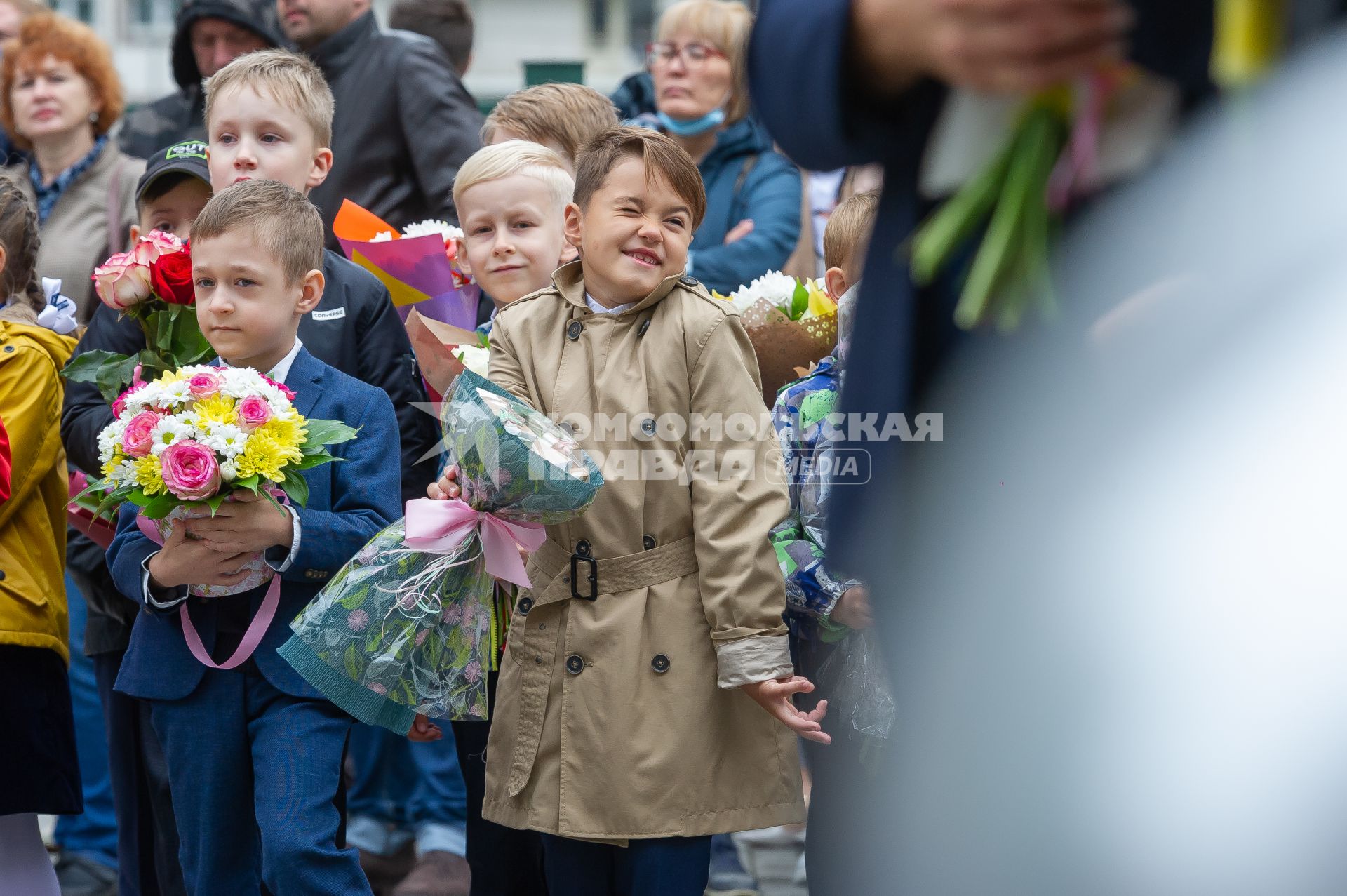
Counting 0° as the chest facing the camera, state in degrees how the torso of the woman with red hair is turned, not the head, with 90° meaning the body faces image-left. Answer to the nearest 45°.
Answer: approximately 45°

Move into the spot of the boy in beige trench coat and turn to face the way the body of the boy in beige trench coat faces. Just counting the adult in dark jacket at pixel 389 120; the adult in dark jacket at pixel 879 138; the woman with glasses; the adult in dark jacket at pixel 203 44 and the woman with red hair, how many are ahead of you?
1

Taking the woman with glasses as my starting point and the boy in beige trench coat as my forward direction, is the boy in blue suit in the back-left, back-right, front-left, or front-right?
front-right

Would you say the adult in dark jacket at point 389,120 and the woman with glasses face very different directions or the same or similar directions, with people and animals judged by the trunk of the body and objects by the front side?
same or similar directions

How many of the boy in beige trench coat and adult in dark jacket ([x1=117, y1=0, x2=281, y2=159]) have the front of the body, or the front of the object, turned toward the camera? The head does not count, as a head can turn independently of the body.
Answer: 2

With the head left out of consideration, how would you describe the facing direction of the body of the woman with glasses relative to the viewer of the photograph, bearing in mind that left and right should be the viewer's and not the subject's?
facing the viewer and to the left of the viewer

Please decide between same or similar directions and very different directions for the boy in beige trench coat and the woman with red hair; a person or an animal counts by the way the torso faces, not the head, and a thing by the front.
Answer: same or similar directions

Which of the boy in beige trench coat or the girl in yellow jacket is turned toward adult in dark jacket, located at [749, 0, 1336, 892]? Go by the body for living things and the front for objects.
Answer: the boy in beige trench coat

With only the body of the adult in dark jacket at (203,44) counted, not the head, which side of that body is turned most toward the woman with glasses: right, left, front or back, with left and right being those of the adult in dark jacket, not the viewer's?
left

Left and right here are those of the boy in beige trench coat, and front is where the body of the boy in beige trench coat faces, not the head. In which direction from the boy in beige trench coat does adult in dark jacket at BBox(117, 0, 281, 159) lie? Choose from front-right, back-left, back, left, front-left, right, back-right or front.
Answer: back-right

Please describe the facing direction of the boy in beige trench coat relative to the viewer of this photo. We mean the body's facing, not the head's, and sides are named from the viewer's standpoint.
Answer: facing the viewer

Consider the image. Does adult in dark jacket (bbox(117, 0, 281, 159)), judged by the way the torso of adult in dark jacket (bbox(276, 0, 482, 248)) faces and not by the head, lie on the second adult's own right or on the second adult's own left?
on the second adult's own right

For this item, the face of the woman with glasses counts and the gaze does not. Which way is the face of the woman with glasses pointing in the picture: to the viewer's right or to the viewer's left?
to the viewer's left

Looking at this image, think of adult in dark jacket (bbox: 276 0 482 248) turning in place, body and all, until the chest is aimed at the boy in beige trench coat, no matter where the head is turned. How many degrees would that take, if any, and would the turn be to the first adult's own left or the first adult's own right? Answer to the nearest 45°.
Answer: approximately 45° to the first adult's own left

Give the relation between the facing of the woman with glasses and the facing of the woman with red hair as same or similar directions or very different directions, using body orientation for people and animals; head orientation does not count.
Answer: same or similar directions

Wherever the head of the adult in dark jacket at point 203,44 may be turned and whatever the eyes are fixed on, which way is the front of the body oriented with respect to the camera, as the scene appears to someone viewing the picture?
toward the camera

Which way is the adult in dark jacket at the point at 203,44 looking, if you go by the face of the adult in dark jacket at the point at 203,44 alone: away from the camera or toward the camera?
toward the camera
